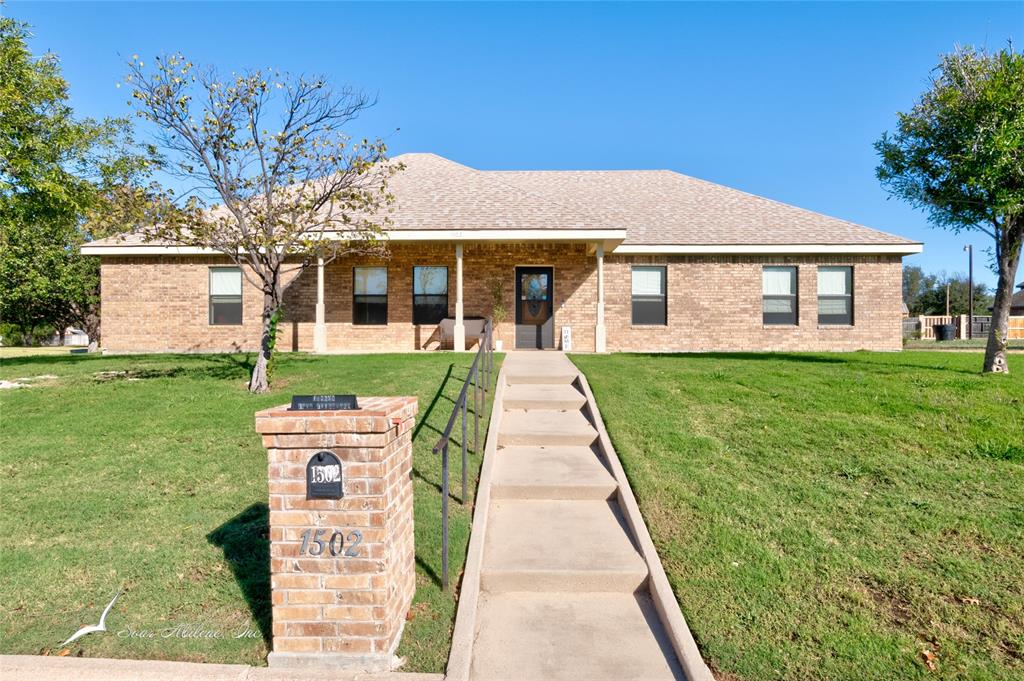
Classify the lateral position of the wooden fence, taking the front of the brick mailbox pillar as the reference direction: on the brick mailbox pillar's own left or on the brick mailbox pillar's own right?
on the brick mailbox pillar's own left

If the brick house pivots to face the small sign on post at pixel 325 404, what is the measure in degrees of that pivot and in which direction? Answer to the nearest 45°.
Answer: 0° — it already faces it

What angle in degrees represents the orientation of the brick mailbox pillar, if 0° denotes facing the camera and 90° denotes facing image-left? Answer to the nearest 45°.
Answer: approximately 0°

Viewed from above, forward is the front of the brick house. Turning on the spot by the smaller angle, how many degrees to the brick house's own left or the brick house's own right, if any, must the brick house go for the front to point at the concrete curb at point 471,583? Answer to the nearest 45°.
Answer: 0° — it already faces it

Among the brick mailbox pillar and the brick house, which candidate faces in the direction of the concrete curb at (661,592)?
the brick house

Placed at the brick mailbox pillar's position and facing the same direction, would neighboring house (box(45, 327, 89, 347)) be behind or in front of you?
behind

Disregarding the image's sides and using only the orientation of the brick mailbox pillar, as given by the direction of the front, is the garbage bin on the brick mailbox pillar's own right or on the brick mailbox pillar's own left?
on the brick mailbox pillar's own left

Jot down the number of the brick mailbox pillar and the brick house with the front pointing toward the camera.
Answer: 2

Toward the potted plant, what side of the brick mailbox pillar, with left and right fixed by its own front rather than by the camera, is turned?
back

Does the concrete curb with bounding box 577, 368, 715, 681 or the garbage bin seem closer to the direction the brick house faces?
the concrete curb
